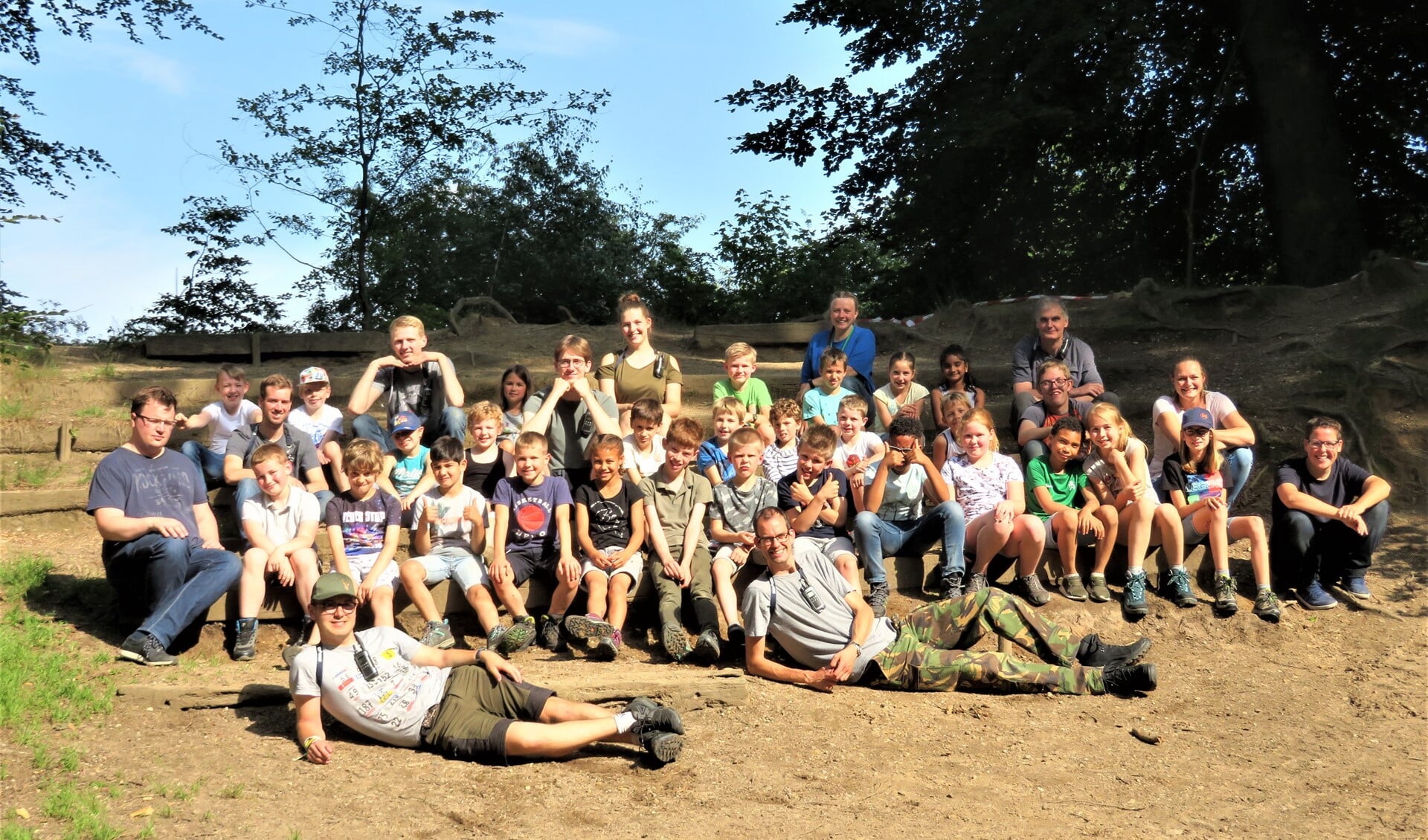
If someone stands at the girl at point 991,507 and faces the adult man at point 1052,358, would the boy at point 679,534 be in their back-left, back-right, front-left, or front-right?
back-left

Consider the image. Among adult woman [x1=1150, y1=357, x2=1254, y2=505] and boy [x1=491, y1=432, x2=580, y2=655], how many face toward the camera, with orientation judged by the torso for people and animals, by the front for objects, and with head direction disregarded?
2

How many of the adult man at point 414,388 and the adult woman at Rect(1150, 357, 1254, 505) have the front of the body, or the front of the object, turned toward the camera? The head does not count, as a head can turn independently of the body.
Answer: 2

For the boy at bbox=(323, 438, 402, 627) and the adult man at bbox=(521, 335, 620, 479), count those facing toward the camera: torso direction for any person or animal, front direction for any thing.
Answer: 2

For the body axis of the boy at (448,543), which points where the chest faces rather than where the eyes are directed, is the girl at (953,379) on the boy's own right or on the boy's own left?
on the boy's own left

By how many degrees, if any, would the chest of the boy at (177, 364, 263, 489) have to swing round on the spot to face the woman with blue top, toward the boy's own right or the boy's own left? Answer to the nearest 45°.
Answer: approximately 90° to the boy's own left

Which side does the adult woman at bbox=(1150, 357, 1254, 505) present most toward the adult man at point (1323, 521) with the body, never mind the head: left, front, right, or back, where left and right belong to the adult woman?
left

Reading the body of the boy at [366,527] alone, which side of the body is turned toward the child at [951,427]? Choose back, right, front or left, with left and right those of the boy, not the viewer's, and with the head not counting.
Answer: left

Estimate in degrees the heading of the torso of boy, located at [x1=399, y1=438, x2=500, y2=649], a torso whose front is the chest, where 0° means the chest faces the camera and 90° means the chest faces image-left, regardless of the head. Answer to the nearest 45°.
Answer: approximately 0°
